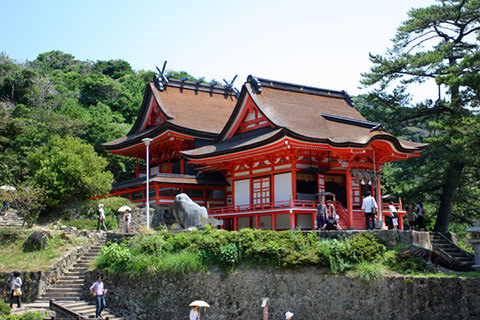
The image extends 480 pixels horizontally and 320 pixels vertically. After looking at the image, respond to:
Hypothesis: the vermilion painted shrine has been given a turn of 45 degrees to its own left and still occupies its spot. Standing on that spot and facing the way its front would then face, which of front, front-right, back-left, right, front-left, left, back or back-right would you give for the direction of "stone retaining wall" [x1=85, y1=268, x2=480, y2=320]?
right

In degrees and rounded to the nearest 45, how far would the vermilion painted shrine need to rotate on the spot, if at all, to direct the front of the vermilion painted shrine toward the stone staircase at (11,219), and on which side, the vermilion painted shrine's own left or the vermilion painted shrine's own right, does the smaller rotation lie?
approximately 135° to the vermilion painted shrine's own right

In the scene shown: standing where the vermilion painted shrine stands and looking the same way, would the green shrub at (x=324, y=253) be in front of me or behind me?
in front

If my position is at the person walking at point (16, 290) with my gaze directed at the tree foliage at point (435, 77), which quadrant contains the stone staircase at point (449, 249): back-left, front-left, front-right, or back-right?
front-right

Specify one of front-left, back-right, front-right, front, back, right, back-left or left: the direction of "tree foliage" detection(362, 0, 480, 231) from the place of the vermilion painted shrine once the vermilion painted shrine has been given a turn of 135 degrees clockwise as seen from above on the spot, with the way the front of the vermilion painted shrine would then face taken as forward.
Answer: back

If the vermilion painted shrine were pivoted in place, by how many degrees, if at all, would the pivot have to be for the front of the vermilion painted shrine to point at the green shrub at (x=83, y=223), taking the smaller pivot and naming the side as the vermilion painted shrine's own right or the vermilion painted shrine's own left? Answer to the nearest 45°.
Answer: approximately 135° to the vermilion painted shrine's own right

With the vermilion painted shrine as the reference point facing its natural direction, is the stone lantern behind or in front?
in front

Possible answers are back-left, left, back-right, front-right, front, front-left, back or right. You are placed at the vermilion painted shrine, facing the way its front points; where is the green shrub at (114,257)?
right
